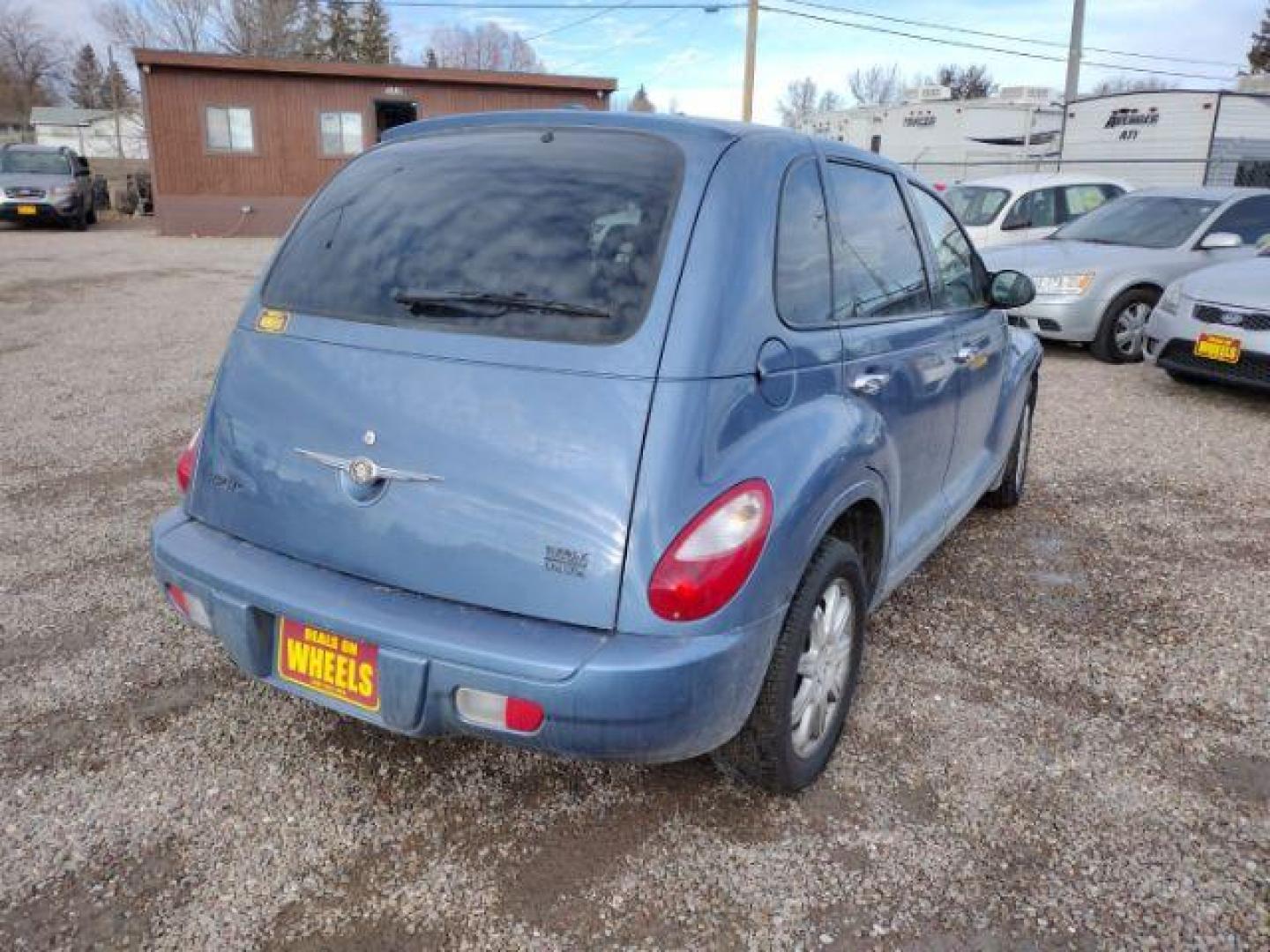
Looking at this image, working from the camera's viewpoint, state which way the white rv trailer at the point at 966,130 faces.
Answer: facing to the left of the viewer

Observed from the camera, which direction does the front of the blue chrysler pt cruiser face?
facing away from the viewer and to the right of the viewer

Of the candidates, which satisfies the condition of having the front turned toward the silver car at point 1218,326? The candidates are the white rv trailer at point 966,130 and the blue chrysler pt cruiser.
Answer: the blue chrysler pt cruiser

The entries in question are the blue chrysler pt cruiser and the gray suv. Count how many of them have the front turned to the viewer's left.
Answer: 0

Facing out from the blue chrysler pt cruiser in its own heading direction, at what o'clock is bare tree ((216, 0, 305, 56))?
The bare tree is roughly at 10 o'clock from the blue chrysler pt cruiser.

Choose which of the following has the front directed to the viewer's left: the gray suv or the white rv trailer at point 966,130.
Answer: the white rv trailer

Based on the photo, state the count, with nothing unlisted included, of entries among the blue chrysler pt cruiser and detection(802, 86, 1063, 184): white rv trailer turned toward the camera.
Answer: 0

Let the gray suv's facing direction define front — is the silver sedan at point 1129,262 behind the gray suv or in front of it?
in front

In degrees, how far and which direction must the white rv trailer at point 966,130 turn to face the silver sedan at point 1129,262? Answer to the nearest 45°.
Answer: approximately 90° to its left

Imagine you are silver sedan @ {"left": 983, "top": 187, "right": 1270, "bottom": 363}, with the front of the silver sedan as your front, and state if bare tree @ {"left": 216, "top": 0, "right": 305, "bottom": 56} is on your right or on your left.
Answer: on your right

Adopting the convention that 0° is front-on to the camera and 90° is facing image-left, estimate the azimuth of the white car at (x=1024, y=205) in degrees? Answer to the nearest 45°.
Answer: approximately 45°

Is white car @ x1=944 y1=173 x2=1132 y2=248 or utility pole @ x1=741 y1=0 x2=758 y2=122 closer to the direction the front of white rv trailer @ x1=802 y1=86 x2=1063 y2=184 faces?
the utility pole

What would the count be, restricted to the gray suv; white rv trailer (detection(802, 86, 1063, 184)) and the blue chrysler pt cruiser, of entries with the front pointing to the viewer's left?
1

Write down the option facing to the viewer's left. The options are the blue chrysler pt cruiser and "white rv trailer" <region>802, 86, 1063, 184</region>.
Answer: the white rv trailer

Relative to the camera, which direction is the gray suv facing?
toward the camera

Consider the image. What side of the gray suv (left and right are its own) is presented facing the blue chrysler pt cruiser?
front
